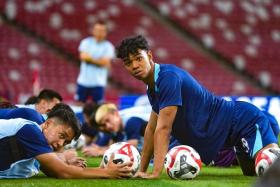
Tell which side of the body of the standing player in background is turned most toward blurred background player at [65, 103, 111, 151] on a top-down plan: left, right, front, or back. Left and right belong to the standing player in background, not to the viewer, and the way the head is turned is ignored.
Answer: front

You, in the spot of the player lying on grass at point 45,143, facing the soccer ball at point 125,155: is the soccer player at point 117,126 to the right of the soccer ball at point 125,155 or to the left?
left

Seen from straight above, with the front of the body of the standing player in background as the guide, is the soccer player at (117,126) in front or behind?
in front

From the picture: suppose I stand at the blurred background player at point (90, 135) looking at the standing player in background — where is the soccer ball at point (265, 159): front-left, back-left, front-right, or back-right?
back-right

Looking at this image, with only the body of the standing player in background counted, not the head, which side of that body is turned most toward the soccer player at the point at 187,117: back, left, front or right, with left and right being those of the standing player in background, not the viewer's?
front

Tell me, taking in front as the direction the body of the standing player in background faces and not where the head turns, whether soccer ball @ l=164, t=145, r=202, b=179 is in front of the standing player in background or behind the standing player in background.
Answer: in front

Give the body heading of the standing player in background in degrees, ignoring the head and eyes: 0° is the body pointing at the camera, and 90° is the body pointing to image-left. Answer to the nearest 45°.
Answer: approximately 0°
